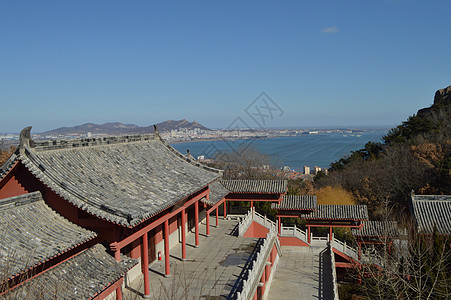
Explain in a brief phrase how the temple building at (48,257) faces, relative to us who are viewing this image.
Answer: facing the viewer and to the right of the viewer

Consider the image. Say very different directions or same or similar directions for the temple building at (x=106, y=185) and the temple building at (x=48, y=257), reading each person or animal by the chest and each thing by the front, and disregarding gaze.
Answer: same or similar directions

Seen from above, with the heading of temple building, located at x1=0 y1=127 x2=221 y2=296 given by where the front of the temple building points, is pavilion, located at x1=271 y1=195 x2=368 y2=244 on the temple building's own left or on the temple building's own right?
on the temple building's own left

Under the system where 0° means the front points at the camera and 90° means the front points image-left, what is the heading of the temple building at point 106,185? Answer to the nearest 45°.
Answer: approximately 315°

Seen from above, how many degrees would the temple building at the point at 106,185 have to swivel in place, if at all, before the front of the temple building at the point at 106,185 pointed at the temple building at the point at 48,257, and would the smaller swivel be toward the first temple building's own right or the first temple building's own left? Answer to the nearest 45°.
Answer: approximately 90° to the first temple building's own right

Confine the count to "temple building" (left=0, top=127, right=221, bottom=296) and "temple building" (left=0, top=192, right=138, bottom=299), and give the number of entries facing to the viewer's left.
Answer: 0
